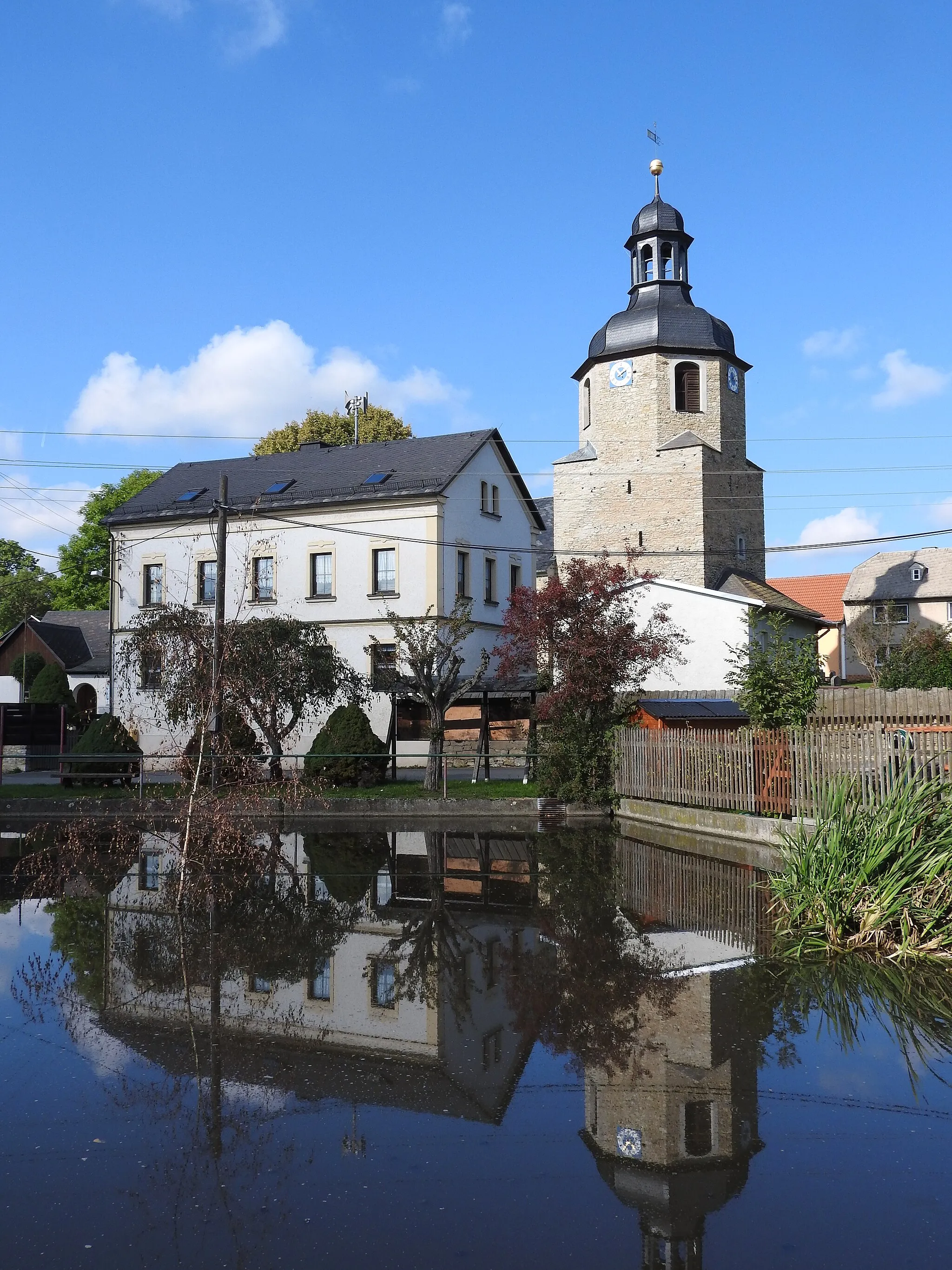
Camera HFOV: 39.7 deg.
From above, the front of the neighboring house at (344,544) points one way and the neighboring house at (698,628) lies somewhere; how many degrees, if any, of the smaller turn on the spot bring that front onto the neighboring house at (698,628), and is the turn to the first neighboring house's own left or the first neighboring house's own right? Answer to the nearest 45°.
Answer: approximately 90° to the first neighboring house's own left

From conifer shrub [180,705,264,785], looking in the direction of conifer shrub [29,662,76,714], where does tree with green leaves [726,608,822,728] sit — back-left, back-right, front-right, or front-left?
back-right

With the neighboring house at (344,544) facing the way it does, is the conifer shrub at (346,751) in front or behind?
in front

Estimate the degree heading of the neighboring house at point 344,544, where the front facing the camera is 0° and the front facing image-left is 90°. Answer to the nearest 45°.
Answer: approximately 45°

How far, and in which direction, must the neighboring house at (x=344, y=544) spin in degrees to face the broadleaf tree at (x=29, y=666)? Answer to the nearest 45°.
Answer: approximately 90° to its right

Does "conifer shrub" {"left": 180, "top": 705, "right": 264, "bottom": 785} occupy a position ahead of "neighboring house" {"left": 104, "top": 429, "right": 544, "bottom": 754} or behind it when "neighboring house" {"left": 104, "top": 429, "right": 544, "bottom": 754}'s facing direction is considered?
ahead

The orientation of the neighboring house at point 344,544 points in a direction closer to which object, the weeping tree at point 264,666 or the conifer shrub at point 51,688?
the weeping tree

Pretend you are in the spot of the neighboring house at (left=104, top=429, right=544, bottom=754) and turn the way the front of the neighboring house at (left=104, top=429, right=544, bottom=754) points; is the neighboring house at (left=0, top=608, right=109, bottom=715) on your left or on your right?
on your right

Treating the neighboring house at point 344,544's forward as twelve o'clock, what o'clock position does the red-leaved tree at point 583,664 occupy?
The red-leaved tree is roughly at 10 o'clock from the neighboring house.

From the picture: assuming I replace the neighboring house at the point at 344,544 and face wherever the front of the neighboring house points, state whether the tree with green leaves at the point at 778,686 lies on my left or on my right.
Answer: on my left

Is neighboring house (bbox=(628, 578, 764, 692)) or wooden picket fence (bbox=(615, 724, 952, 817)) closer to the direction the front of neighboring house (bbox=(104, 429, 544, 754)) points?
the wooden picket fence

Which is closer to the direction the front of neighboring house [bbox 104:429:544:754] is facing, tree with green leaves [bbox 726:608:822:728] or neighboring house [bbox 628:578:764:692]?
the tree with green leaves

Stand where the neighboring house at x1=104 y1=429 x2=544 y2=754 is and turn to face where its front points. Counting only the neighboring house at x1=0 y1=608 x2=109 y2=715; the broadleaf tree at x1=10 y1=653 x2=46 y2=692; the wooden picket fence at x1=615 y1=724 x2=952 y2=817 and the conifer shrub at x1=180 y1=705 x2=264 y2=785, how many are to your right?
2
